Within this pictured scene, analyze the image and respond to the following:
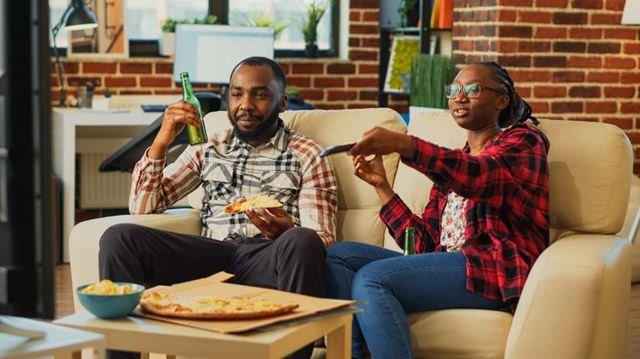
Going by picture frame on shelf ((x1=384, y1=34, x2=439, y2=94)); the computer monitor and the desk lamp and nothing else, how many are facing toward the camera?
2

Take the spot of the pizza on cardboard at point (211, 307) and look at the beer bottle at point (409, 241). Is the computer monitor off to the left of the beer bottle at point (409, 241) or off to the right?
left

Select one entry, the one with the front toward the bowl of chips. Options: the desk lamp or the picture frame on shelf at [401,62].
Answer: the picture frame on shelf

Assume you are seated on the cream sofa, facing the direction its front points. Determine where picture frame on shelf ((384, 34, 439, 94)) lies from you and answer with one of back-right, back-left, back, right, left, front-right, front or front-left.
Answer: back-right

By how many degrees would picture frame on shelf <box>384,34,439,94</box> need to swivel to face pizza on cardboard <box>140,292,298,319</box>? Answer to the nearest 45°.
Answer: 0° — it already faces it

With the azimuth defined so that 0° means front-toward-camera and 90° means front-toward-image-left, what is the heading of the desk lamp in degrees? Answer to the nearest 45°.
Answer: approximately 270°

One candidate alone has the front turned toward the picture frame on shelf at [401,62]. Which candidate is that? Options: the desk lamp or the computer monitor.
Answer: the desk lamp

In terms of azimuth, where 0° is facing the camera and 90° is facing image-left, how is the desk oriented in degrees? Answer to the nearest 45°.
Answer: approximately 0°

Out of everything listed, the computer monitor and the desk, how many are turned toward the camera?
2

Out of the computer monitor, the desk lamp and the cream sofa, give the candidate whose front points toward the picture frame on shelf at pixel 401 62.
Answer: the desk lamp
